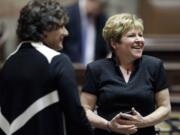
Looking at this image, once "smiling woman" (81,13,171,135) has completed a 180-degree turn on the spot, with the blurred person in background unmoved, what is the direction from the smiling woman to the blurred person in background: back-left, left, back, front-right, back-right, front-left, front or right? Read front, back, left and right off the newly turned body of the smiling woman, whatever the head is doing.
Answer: front

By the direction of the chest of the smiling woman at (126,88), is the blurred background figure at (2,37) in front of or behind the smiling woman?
behind

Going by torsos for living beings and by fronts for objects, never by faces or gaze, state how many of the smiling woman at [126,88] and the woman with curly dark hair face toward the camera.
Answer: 1

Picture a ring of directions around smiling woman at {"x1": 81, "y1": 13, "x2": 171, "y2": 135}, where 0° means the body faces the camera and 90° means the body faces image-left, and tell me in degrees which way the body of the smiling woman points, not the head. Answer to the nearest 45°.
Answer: approximately 0°

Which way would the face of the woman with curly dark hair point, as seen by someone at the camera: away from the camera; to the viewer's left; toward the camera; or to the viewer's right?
to the viewer's right

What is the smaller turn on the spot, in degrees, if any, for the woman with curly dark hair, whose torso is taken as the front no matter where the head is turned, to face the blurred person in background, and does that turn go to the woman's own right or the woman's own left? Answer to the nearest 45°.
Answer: approximately 45° to the woman's own left

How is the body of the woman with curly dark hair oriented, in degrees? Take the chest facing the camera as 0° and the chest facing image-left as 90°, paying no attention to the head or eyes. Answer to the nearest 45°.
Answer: approximately 225°
